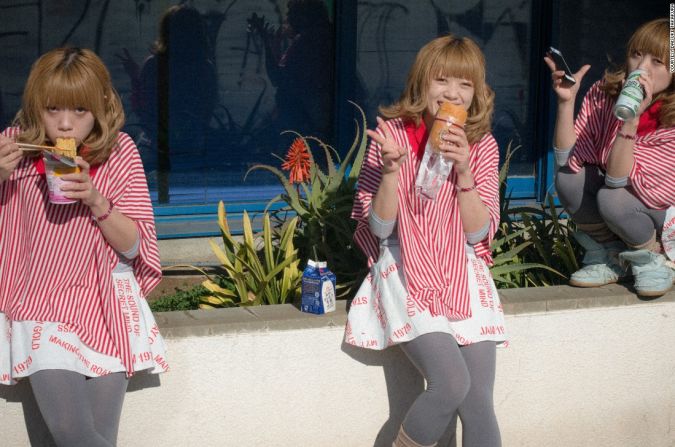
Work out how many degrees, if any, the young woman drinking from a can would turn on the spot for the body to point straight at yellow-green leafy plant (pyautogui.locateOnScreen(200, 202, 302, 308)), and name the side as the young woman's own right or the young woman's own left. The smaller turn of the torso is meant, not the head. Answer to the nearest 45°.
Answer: approximately 45° to the young woman's own right

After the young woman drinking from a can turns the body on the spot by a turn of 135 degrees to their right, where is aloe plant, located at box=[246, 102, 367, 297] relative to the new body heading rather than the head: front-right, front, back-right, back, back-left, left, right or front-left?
left

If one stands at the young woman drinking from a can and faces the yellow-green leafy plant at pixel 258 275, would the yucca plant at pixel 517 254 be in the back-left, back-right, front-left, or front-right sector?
front-right

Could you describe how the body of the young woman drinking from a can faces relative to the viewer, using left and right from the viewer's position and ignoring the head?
facing the viewer and to the left of the viewer

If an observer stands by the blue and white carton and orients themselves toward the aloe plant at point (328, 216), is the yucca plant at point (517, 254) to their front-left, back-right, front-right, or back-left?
front-right

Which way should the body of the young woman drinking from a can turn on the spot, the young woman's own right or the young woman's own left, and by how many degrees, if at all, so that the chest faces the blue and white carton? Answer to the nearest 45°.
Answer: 0° — they already face it
